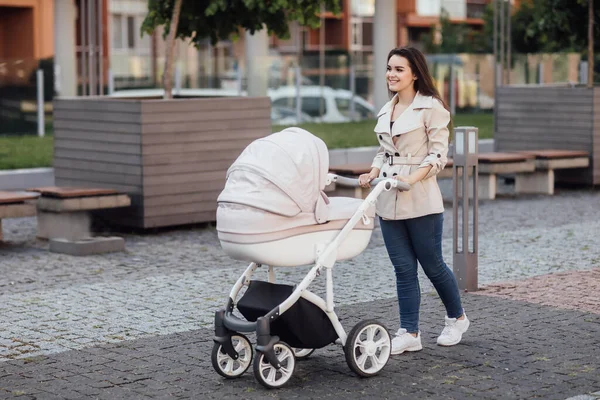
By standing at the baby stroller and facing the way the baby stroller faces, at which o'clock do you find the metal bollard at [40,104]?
The metal bollard is roughly at 4 o'clock from the baby stroller.

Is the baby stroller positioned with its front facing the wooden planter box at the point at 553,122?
no

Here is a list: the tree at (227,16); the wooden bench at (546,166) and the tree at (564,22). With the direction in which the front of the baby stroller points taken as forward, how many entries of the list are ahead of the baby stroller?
0

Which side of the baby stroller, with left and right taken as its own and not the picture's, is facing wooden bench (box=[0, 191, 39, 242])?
right

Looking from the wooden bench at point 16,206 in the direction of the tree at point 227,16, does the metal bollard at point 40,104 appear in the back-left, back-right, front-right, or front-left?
front-left

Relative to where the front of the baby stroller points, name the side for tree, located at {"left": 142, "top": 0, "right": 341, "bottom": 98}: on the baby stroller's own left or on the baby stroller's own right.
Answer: on the baby stroller's own right

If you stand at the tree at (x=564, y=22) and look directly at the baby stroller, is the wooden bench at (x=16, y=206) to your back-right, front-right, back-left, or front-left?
front-right

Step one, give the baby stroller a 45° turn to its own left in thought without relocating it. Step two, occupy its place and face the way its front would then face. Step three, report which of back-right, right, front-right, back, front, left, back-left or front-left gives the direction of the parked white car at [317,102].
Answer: back

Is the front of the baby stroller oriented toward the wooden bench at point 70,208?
no

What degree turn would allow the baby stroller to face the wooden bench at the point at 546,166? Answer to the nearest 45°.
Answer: approximately 135° to its right

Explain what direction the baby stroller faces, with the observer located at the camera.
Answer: facing the viewer and to the left of the viewer

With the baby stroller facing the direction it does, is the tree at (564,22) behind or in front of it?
behind
